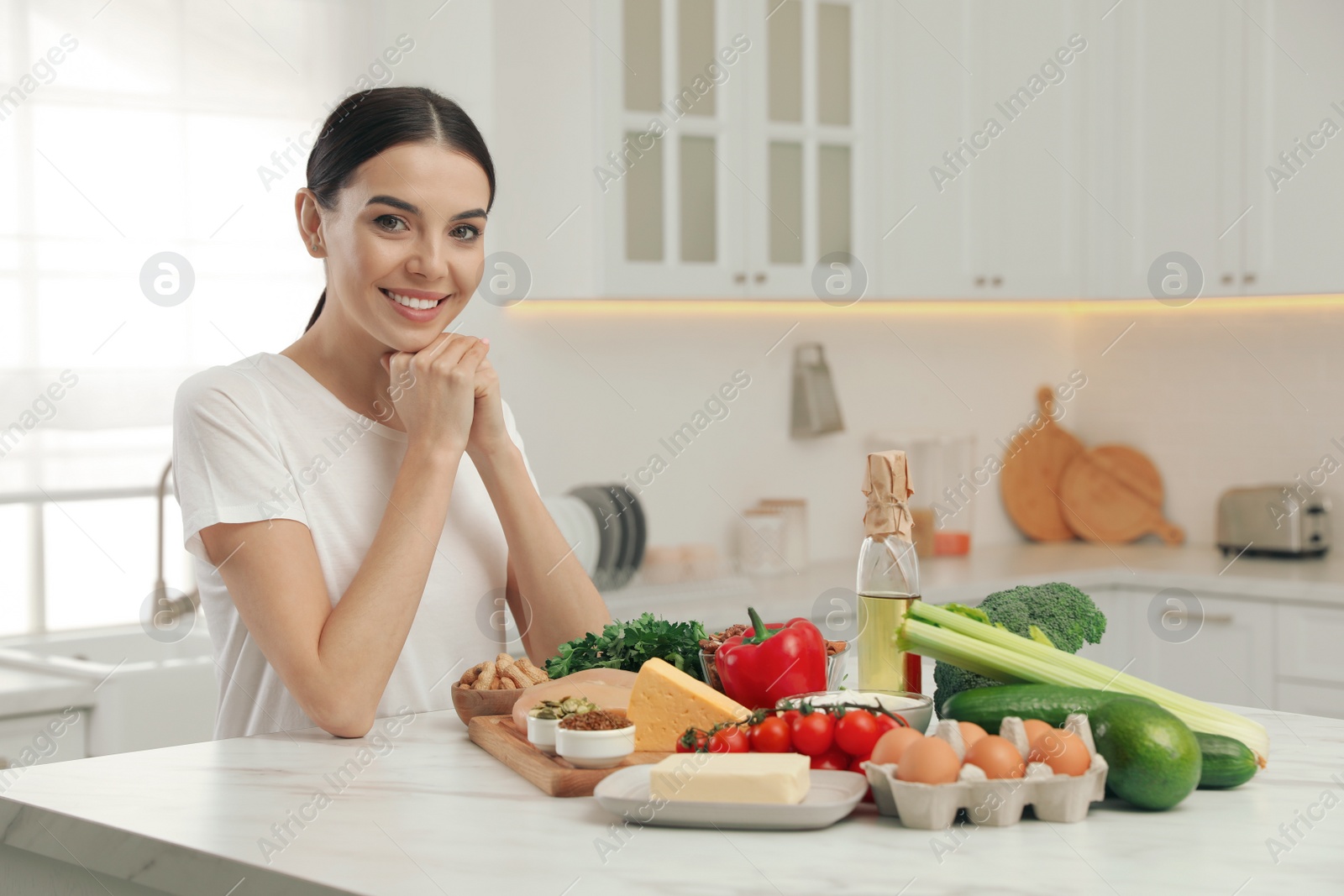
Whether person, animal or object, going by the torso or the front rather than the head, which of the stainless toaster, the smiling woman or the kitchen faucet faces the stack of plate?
the kitchen faucet

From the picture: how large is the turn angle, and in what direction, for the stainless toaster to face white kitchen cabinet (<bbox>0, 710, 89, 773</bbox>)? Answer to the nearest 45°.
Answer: approximately 90° to its right

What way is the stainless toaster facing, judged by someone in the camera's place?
facing the viewer and to the right of the viewer

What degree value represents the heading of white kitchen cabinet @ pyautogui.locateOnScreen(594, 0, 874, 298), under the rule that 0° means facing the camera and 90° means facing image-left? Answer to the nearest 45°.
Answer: approximately 0°

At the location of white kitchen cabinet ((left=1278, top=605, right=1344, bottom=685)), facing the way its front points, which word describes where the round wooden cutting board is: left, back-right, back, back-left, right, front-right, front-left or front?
right

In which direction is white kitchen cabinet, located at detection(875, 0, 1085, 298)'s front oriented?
toward the camera

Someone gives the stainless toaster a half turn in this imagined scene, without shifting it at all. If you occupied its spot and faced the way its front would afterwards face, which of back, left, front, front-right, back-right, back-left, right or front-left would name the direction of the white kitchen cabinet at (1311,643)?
back-left

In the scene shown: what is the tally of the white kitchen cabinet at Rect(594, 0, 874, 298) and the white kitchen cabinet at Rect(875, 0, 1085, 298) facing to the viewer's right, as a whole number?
0

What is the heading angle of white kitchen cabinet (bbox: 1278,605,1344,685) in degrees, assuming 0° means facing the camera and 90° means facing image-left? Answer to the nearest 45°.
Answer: approximately 45°

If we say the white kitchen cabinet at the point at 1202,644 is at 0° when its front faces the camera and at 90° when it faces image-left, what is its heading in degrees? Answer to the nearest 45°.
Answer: approximately 45°

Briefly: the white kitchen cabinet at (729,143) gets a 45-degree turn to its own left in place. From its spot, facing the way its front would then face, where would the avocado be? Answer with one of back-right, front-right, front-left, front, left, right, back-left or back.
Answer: front-right

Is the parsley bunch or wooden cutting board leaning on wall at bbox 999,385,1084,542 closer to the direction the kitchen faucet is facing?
the wooden cutting board leaning on wall
